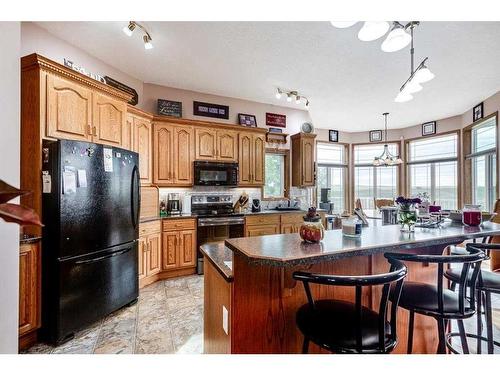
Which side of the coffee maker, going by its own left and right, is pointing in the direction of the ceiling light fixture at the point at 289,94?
left

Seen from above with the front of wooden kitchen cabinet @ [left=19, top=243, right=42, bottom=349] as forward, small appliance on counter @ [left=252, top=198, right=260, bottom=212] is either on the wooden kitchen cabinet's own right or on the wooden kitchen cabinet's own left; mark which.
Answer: on the wooden kitchen cabinet's own left

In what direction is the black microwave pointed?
toward the camera

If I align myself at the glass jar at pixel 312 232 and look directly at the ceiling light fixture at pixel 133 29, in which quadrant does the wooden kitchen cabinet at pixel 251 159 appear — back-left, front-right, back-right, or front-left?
front-right

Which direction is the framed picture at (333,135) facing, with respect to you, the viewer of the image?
facing the viewer

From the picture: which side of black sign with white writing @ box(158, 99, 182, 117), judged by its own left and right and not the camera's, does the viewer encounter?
front

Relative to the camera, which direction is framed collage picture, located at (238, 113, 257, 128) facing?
toward the camera

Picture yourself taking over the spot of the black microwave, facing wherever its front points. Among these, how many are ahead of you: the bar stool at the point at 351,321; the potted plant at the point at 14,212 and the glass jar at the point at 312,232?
3

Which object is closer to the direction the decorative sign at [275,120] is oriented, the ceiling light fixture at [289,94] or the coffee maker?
the ceiling light fixture

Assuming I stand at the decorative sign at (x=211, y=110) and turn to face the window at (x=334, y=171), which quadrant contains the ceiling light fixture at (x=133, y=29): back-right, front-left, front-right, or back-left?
back-right

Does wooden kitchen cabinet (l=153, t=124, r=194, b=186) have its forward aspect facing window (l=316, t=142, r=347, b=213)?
no

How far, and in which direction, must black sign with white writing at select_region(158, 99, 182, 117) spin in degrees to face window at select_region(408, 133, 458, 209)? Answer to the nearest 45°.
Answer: approximately 90° to its left

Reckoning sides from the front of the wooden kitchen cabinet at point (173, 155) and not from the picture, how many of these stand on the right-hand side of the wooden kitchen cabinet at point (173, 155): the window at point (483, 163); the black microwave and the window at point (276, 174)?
0

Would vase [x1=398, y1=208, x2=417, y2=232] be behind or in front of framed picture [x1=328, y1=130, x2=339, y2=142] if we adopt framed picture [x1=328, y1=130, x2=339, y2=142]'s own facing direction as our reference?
in front

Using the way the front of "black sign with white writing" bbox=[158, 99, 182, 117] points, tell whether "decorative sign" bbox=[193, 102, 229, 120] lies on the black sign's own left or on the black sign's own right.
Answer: on the black sign's own left

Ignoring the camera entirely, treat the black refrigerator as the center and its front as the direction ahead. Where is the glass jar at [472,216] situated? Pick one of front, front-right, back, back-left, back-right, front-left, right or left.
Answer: front

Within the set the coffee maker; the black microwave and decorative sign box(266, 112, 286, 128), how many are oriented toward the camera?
3

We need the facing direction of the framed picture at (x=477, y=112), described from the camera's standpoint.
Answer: facing the viewer and to the left of the viewer

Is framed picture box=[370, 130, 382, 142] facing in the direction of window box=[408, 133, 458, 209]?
no
